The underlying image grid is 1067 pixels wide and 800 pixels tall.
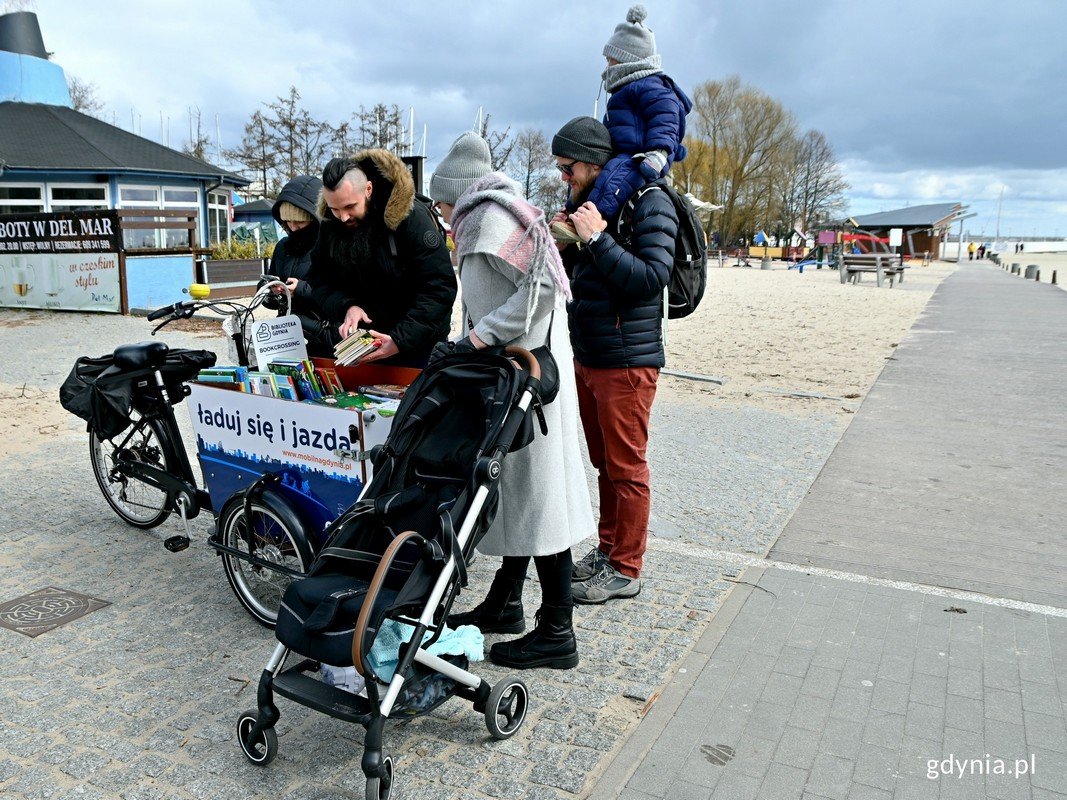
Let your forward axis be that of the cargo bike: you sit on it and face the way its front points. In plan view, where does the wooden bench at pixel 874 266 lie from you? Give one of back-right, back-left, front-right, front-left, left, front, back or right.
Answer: left

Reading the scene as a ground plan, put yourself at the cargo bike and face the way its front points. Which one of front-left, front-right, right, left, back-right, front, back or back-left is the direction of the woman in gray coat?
front

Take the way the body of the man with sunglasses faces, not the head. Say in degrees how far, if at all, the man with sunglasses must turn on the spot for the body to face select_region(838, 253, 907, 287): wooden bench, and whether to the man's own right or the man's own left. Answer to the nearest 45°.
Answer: approximately 90° to the man's own right

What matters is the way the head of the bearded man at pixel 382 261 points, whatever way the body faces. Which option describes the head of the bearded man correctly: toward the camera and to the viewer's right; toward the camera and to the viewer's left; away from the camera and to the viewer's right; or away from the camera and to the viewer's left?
toward the camera and to the viewer's left

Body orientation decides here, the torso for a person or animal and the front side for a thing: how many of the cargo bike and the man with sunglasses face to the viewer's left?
1

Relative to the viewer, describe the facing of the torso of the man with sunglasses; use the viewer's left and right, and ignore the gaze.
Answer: facing to the left of the viewer

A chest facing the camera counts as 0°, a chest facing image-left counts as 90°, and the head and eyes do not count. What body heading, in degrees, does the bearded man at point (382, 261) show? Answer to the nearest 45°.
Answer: approximately 45°

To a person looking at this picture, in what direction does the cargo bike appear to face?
facing the viewer and to the right of the viewer

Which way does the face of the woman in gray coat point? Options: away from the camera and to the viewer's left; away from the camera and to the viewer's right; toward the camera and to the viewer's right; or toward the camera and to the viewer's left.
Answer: away from the camera and to the viewer's left

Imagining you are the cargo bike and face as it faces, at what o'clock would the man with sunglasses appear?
The man with sunglasses is roughly at 11 o'clock from the cargo bike.

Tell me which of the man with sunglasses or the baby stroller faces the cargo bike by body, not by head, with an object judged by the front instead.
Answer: the man with sunglasses
